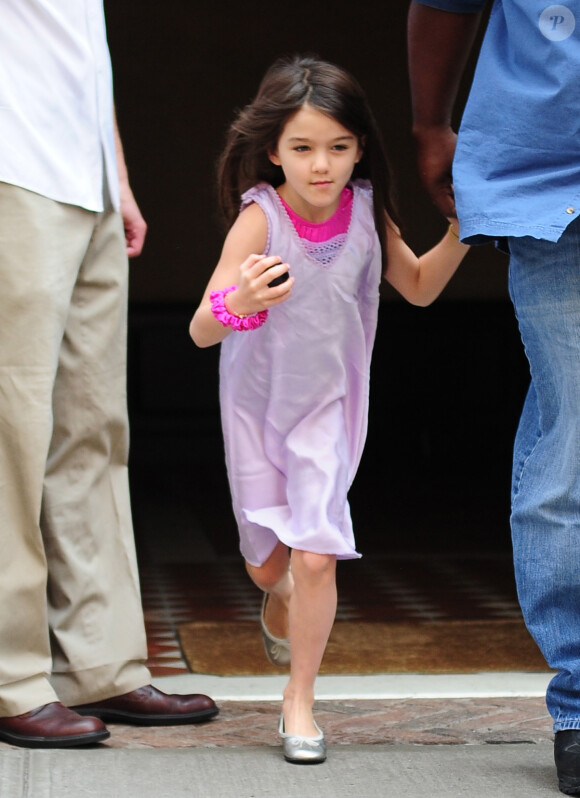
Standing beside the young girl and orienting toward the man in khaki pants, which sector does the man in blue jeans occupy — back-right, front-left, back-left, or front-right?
back-left

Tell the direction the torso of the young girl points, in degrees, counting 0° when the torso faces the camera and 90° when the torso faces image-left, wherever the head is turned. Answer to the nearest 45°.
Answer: approximately 0°

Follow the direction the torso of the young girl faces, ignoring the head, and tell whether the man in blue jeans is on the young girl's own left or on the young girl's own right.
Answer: on the young girl's own left

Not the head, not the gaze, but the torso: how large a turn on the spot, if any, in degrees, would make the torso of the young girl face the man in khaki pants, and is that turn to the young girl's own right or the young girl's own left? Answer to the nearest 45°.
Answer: approximately 90° to the young girl's own right
